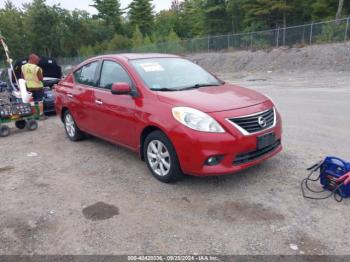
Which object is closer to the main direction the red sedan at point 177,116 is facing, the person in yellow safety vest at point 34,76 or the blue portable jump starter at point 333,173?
the blue portable jump starter

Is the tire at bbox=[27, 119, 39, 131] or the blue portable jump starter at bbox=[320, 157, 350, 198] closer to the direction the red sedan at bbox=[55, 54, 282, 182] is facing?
the blue portable jump starter

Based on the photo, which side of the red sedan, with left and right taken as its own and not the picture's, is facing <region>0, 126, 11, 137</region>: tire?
back

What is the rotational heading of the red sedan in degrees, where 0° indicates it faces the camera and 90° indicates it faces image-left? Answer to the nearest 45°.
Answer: approximately 315°

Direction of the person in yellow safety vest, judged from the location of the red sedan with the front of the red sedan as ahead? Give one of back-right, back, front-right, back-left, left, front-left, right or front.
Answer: back

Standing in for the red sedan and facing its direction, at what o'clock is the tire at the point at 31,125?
The tire is roughly at 6 o'clock from the red sedan.

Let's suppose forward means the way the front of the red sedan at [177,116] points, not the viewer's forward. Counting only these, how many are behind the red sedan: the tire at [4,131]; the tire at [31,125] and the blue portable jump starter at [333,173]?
2

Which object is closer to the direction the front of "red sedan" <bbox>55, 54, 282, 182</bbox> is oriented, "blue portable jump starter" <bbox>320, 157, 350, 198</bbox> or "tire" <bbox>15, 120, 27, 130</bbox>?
the blue portable jump starter

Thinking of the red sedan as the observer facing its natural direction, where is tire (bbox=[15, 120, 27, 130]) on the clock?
The tire is roughly at 6 o'clock from the red sedan.

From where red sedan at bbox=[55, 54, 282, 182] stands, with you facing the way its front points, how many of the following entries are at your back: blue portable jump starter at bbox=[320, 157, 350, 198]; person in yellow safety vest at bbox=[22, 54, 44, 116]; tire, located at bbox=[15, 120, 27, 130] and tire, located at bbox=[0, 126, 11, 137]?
3

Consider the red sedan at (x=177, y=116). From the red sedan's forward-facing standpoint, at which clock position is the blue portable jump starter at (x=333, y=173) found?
The blue portable jump starter is roughly at 11 o'clock from the red sedan.

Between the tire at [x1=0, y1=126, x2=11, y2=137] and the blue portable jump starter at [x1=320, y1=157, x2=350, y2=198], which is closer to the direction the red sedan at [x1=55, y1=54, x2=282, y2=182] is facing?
the blue portable jump starter
